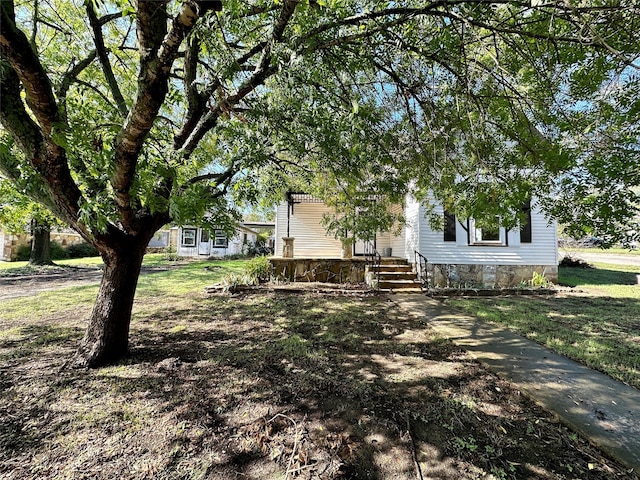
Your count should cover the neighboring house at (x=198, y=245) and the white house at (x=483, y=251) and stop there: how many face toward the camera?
2

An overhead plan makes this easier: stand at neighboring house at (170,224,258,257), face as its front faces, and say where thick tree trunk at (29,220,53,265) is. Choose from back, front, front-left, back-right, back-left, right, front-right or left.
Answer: front-right

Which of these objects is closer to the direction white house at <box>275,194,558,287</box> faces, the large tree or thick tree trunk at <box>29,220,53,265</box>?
the large tree

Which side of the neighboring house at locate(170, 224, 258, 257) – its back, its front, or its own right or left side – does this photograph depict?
front

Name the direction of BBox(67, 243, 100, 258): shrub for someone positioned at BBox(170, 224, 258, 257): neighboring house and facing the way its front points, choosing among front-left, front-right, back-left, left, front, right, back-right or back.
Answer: right

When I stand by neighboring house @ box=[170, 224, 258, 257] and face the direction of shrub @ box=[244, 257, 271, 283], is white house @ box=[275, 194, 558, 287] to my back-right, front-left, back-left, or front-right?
front-left

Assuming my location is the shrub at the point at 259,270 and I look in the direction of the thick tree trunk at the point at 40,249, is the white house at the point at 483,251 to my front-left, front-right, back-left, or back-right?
back-right

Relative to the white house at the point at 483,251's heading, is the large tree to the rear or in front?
in front

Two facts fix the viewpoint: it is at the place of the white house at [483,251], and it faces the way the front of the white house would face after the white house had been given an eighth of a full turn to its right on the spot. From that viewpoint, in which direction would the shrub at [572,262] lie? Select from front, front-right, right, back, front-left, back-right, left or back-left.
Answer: back

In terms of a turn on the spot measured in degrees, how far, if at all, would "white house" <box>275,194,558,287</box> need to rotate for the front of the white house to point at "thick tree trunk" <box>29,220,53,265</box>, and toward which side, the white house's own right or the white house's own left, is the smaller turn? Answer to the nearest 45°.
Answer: approximately 90° to the white house's own right

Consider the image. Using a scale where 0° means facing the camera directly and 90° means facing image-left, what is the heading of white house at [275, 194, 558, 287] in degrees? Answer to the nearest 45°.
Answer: approximately 0°

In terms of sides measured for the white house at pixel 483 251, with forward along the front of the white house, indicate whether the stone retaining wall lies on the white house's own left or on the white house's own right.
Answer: on the white house's own right

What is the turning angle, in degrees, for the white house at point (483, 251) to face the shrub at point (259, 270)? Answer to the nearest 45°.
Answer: approximately 45° to its right

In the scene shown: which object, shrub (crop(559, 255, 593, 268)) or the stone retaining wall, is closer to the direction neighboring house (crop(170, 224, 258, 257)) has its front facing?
the stone retaining wall
